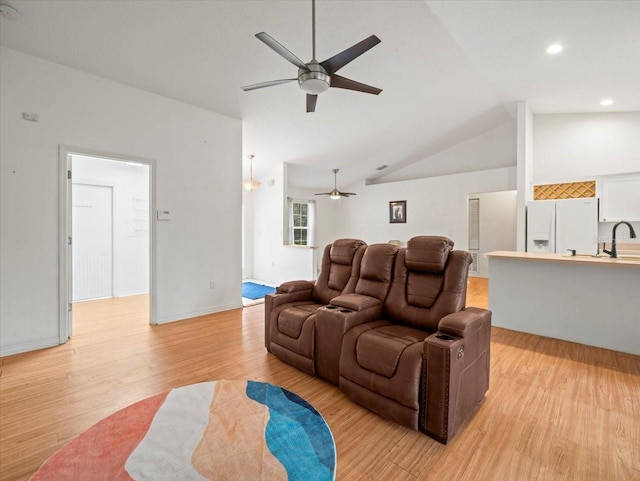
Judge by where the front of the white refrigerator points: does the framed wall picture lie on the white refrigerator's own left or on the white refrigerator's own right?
on the white refrigerator's own right

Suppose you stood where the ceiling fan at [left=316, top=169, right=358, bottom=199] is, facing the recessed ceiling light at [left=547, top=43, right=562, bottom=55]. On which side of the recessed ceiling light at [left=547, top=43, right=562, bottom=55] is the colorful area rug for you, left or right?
right

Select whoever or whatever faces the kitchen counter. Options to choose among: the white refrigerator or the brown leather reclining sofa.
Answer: the white refrigerator

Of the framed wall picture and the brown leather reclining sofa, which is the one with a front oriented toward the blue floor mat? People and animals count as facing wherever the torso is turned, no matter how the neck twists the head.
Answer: the framed wall picture

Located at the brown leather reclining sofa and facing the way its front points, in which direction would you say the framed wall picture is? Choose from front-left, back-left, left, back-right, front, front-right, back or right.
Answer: back-right

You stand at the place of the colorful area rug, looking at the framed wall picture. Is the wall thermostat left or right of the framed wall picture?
left

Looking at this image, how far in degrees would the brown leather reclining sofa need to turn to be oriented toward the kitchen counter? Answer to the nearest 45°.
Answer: approximately 180°
